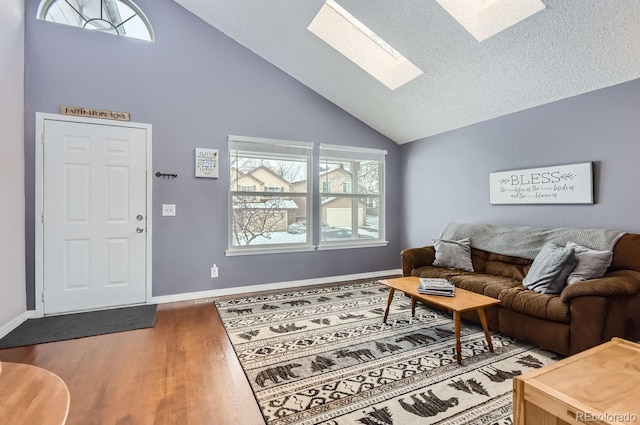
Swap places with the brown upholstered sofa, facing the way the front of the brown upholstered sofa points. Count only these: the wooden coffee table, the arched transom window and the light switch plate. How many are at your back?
0

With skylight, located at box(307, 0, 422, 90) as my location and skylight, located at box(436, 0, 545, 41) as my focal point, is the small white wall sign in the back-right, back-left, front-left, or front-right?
back-right

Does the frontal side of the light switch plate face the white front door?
no

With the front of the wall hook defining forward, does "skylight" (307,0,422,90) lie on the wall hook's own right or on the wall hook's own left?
on the wall hook's own left

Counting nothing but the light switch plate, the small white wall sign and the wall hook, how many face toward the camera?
3

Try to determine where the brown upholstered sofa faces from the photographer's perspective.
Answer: facing the viewer and to the left of the viewer

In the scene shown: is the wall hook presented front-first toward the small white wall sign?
no

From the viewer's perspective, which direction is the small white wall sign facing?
toward the camera

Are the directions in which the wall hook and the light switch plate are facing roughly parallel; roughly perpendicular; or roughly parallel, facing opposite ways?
roughly parallel

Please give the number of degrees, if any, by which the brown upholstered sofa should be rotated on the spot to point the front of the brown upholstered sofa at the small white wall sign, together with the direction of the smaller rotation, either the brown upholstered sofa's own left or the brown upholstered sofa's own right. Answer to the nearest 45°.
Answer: approximately 45° to the brown upholstered sofa's own right

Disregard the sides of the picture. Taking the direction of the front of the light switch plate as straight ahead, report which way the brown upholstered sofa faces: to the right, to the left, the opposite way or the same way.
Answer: to the right

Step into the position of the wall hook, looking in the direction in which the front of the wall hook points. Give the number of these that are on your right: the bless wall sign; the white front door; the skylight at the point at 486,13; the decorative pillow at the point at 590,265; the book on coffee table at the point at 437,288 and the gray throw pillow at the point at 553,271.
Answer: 1

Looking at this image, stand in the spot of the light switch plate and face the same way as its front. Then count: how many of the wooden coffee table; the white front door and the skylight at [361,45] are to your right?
1

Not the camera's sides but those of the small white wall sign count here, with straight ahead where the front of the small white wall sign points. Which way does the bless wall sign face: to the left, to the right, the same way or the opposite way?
to the right

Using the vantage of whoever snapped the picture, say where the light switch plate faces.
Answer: facing the viewer
